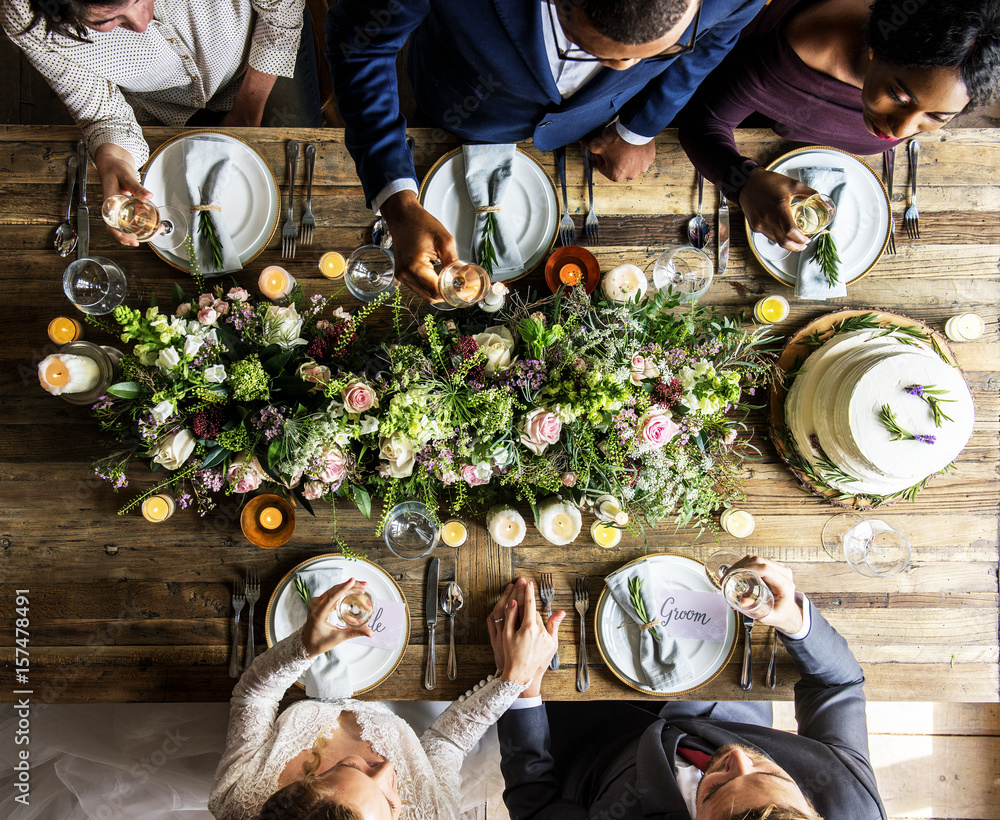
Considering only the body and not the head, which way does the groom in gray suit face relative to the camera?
away from the camera

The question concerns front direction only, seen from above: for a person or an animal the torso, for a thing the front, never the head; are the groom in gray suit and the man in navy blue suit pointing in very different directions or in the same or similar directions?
very different directions

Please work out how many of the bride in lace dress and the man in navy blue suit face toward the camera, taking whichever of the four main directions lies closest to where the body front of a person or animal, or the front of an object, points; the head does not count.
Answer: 1

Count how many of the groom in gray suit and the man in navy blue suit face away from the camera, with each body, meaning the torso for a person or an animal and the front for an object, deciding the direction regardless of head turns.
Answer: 1

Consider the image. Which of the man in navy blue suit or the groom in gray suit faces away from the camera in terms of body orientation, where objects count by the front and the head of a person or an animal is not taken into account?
the groom in gray suit

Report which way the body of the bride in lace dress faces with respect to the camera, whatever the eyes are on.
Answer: away from the camera
